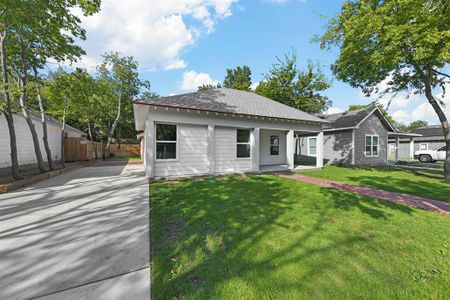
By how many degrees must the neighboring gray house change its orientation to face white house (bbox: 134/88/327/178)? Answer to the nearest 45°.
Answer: approximately 90° to its right

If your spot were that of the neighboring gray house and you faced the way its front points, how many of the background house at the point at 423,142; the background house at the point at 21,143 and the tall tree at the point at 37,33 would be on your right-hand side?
2

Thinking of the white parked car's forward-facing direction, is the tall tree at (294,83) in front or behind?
in front

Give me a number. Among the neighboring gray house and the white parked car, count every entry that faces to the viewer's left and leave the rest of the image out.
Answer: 1

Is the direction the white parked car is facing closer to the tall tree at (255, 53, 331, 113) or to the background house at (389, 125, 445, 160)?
the tall tree

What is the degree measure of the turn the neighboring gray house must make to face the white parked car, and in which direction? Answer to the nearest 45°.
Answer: approximately 90° to its left

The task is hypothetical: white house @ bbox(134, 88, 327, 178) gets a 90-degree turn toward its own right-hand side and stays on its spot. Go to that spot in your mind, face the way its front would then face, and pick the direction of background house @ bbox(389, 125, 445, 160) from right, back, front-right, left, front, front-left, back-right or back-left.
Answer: back

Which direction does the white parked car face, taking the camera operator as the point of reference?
facing to the left of the viewer

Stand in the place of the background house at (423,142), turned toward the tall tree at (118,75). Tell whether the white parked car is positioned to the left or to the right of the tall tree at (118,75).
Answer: left

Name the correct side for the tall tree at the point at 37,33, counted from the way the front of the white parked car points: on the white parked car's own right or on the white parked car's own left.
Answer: on the white parked car's own left

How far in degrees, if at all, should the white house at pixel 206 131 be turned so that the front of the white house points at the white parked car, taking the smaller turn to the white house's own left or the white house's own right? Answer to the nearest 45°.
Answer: approximately 90° to the white house's own left

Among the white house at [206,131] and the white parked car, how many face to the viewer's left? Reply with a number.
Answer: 1

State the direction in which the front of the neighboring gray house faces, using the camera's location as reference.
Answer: facing the viewer and to the right of the viewer

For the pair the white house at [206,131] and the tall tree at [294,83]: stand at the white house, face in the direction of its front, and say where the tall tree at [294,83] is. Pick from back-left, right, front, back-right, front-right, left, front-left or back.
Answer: left

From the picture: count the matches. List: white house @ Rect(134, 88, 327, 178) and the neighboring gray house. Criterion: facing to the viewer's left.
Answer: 0

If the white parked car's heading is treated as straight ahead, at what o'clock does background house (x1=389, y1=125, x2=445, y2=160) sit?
The background house is roughly at 3 o'clock from the white parked car.

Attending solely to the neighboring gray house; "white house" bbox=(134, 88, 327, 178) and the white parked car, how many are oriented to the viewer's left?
1
